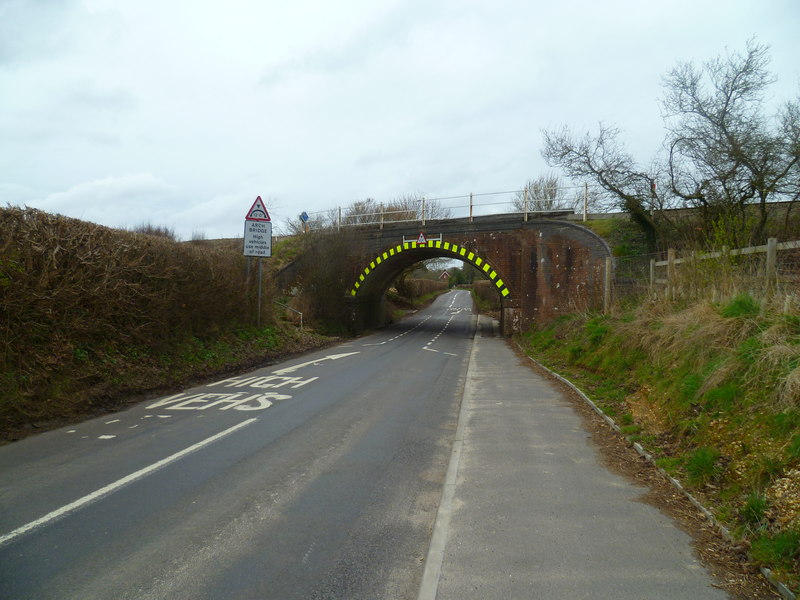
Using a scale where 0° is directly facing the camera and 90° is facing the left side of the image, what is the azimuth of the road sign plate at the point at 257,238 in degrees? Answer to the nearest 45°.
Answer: approximately 0°

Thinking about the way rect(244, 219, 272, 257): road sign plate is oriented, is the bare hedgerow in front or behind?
in front

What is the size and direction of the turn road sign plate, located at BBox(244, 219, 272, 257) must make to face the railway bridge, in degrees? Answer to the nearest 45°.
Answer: approximately 135° to its left

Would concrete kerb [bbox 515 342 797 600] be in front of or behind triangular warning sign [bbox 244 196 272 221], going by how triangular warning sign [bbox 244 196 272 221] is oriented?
in front

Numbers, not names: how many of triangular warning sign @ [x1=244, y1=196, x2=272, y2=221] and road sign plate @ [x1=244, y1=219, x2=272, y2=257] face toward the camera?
2
